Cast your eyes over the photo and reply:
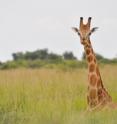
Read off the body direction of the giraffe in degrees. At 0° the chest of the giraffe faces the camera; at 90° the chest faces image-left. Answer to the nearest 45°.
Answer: approximately 45°

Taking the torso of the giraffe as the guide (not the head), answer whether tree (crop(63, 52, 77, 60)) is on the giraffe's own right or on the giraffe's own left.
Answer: on the giraffe's own right
